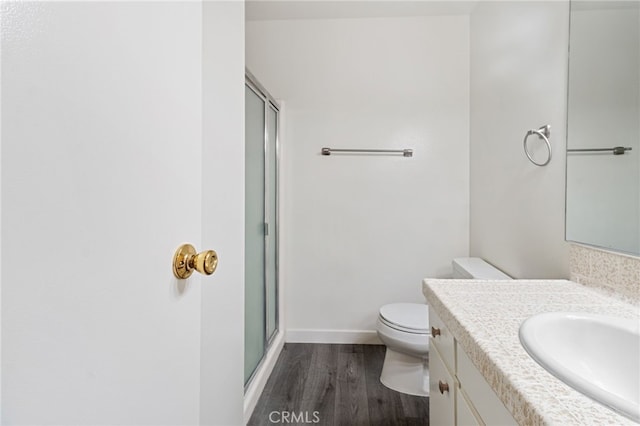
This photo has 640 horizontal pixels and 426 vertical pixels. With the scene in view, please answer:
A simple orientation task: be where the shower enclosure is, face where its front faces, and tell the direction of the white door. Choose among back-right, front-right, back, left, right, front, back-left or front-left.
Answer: right

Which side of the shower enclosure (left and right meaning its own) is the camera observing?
right

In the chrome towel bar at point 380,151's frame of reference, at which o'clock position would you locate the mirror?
The mirror is roughly at 11 o'clock from the chrome towel bar.

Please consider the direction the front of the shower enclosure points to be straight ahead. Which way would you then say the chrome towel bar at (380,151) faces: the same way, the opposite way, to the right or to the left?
to the right
